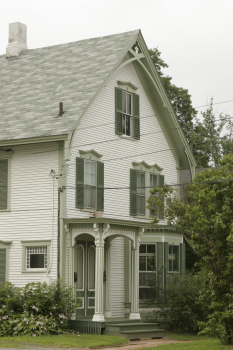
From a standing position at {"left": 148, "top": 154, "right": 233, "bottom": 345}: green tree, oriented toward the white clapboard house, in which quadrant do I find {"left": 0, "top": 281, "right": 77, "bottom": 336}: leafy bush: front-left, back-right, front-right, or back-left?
front-left

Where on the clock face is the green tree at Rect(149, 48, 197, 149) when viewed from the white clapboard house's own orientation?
The green tree is roughly at 8 o'clock from the white clapboard house.

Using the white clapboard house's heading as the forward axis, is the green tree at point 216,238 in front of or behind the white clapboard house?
in front

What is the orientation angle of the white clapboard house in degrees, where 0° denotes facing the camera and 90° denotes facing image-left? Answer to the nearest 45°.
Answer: approximately 315°
